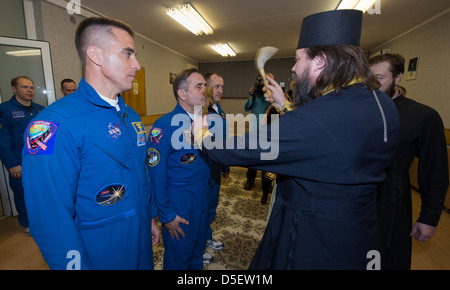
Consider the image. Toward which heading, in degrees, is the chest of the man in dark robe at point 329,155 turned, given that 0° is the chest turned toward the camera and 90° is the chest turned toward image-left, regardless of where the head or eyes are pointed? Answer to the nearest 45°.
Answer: approximately 135°

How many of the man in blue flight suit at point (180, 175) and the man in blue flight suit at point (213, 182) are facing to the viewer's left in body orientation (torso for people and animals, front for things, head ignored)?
0

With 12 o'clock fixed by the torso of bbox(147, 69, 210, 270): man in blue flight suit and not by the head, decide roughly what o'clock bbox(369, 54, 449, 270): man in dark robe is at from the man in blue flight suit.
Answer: The man in dark robe is roughly at 11 o'clock from the man in blue flight suit.

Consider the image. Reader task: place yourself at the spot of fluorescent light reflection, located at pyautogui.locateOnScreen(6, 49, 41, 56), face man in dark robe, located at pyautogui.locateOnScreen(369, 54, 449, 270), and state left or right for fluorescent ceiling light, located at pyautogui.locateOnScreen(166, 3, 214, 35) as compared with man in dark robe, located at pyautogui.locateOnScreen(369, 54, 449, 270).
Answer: left

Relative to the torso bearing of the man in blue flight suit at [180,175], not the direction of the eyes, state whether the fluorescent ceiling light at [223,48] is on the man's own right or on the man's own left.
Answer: on the man's own left

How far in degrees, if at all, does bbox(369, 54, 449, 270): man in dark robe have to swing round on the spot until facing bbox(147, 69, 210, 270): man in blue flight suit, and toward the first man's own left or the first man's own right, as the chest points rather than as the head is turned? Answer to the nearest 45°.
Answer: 0° — they already face them

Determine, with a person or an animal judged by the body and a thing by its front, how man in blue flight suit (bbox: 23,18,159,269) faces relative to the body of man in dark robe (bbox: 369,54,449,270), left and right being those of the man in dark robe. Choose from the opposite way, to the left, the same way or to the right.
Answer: the opposite way

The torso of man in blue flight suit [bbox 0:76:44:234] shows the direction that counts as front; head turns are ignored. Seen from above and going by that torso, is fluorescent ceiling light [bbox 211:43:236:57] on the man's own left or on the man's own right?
on the man's own left

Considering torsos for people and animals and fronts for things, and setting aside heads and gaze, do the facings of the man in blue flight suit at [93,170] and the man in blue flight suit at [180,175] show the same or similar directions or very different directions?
same or similar directions

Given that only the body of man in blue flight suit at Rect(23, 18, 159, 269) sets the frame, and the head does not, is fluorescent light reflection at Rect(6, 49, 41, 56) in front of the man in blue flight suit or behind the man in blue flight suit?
behind

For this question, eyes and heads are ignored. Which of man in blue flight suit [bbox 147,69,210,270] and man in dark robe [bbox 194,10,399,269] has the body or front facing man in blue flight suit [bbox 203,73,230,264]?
the man in dark robe

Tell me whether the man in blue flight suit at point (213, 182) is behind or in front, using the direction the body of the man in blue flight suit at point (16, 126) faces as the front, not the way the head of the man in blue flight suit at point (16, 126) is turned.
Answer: in front

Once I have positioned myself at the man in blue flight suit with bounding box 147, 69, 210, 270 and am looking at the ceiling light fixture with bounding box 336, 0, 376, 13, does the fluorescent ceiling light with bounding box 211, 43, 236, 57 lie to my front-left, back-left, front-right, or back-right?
front-left

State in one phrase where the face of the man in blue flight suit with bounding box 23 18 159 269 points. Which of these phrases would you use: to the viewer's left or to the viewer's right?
to the viewer's right

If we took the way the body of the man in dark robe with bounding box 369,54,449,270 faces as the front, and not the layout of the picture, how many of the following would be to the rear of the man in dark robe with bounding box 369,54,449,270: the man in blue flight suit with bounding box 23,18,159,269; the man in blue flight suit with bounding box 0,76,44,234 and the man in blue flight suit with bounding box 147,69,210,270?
0

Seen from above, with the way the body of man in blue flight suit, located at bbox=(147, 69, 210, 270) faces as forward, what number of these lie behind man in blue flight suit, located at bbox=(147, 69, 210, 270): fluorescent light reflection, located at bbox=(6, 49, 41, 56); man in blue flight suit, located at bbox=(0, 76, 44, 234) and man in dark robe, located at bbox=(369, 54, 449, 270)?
2

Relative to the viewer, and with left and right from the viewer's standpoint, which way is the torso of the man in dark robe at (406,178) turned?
facing the viewer and to the left of the viewer

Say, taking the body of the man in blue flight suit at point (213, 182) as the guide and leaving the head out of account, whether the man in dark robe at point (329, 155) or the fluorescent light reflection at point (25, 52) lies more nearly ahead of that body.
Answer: the man in dark robe

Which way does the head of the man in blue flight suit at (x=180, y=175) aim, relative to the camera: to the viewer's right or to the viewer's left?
to the viewer's right

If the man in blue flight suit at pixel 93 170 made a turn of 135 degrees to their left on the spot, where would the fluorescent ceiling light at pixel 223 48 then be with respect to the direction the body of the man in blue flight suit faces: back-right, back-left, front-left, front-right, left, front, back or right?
front-right
